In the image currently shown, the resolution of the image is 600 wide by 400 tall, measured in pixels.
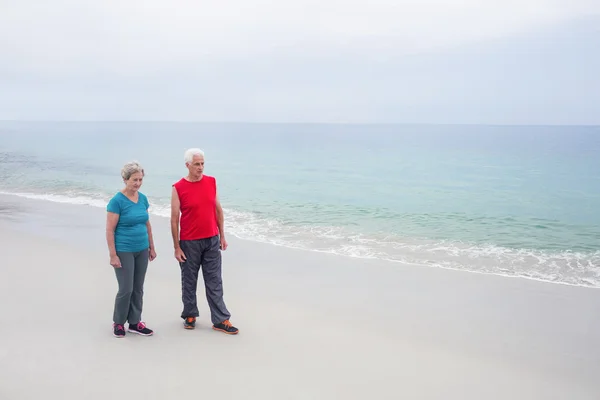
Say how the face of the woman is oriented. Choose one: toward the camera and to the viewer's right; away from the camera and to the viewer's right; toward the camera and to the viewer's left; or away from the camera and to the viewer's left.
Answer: toward the camera and to the viewer's right

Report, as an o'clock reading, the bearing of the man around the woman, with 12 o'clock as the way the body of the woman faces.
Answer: The man is roughly at 10 o'clock from the woman.

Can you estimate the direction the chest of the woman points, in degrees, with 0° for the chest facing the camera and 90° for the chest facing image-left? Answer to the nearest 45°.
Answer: approximately 315°

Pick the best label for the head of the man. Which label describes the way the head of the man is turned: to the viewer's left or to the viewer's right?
to the viewer's right
